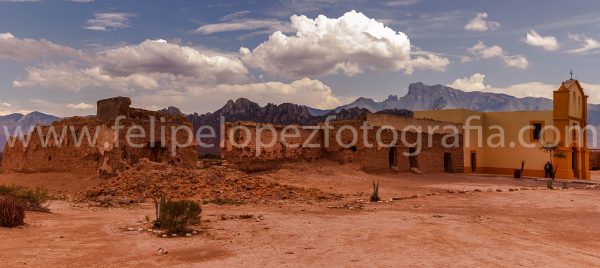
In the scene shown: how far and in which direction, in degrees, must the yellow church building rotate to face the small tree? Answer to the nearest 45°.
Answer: approximately 45° to its right

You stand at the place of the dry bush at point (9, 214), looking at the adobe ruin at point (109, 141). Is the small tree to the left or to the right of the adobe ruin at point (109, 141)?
right

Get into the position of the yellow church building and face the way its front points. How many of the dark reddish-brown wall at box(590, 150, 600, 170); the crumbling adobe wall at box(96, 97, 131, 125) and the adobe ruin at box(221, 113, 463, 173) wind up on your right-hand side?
2

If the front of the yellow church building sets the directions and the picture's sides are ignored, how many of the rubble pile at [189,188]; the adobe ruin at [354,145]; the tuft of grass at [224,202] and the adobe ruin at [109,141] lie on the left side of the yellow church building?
0

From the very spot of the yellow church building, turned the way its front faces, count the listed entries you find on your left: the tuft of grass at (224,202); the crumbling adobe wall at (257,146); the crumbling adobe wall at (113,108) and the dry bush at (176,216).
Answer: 0

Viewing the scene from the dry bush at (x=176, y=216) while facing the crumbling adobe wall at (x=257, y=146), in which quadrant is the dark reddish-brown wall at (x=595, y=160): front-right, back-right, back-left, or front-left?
front-right

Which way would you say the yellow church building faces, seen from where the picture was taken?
facing the viewer and to the right of the viewer

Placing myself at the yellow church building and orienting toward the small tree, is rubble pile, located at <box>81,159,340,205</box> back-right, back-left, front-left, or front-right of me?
front-right

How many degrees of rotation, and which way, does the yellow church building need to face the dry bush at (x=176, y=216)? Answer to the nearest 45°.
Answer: approximately 45° to its right

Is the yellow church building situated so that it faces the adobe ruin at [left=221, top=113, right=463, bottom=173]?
no

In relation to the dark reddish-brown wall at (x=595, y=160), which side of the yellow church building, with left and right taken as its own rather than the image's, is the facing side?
left

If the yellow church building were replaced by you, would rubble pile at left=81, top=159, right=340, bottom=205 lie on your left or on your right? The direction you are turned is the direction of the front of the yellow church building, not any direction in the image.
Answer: on your right
